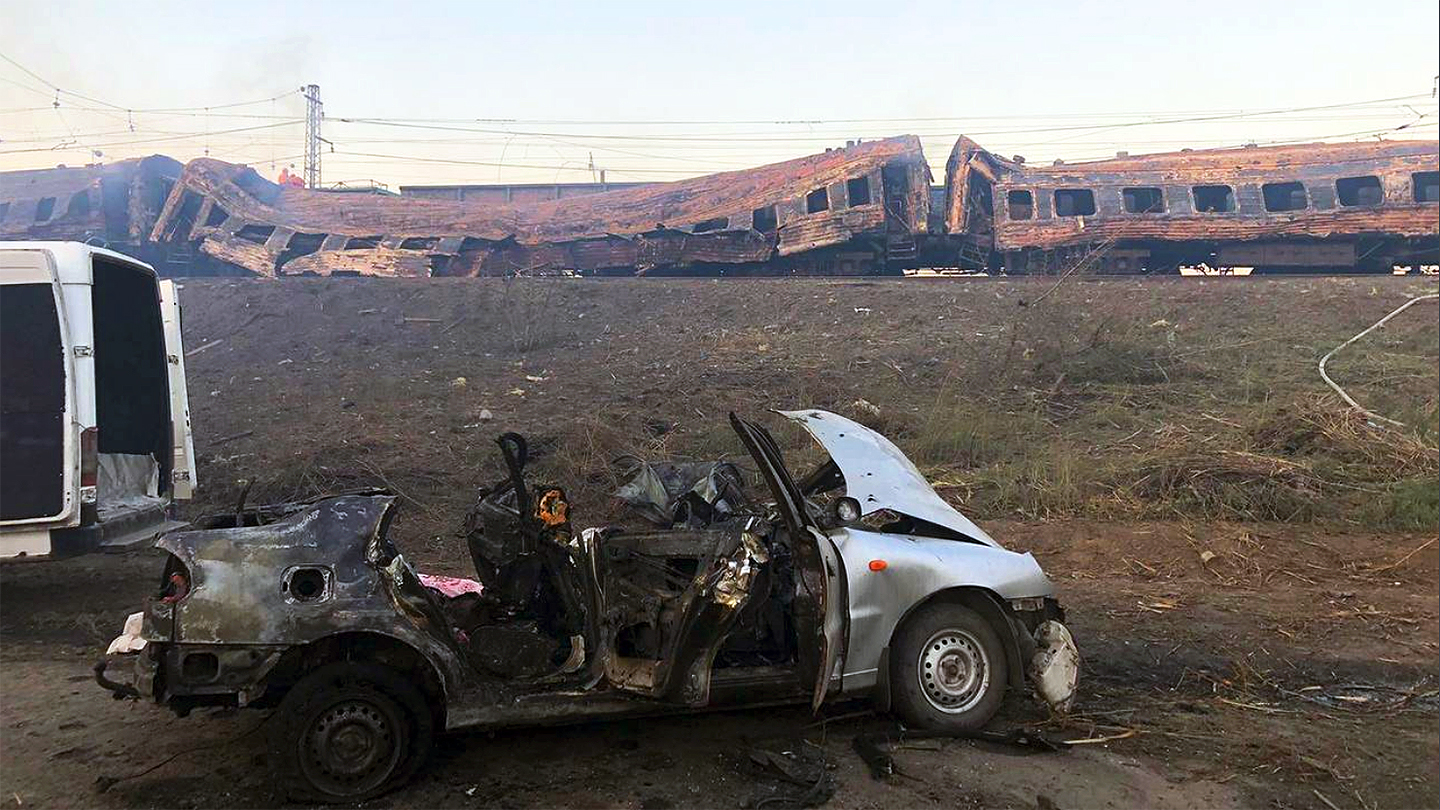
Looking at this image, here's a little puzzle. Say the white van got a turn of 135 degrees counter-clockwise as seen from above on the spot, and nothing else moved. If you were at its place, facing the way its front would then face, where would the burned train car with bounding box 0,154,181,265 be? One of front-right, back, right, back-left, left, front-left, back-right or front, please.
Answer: back

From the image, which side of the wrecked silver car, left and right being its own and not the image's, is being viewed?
right

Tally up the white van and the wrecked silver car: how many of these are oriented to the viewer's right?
1

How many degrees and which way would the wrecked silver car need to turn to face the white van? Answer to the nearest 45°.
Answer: approximately 135° to its left

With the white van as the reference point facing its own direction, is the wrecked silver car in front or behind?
behind

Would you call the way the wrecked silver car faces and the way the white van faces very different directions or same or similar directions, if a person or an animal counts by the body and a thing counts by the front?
very different directions

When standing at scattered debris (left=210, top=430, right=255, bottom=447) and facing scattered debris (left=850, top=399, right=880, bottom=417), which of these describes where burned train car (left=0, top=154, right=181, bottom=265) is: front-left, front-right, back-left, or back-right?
back-left

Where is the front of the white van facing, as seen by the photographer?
facing away from the viewer and to the left of the viewer

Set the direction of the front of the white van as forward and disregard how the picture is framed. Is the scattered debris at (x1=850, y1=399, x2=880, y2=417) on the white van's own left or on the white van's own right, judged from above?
on the white van's own right

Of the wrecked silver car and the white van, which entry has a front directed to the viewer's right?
the wrecked silver car

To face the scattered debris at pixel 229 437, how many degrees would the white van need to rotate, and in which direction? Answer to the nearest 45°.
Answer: approximately 45° to its right

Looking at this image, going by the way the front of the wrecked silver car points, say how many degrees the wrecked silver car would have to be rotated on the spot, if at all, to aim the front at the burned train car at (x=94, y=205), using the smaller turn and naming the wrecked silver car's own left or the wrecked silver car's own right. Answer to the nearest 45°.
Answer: approximately 135° to the wrecked silver car's own left

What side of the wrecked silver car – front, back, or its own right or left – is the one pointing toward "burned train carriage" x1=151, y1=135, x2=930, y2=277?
left
